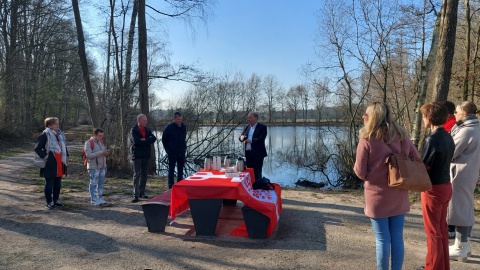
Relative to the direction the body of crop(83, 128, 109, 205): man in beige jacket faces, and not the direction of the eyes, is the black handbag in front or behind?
in front

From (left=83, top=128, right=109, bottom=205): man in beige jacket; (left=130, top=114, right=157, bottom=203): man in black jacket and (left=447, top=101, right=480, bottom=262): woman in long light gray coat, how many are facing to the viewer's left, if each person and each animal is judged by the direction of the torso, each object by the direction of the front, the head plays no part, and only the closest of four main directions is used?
1

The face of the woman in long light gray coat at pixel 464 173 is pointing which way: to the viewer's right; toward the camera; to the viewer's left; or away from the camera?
to the viewer's left

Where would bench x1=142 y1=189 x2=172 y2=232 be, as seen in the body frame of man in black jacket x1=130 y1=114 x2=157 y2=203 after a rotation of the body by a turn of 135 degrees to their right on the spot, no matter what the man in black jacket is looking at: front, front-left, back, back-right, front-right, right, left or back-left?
left

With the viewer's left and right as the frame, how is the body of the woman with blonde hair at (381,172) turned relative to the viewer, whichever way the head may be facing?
facing away from the viewer and to the left of the viewer

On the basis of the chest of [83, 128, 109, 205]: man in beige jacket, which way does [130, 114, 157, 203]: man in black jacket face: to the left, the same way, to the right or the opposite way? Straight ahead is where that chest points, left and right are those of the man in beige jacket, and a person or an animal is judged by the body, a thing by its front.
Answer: the same way

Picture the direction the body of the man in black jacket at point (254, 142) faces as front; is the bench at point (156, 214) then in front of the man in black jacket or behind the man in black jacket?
in front

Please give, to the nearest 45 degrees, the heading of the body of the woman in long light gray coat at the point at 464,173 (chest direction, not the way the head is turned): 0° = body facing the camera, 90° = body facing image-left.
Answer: approximately 90°

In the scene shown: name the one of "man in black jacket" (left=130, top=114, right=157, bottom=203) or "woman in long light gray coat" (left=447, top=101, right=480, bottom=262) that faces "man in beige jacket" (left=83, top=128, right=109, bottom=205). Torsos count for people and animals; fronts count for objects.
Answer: "woman in long light gray coat" (left=447, top=101, right=480, bottom=262)

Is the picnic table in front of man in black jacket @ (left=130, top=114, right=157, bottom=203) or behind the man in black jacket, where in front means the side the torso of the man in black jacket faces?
in front
